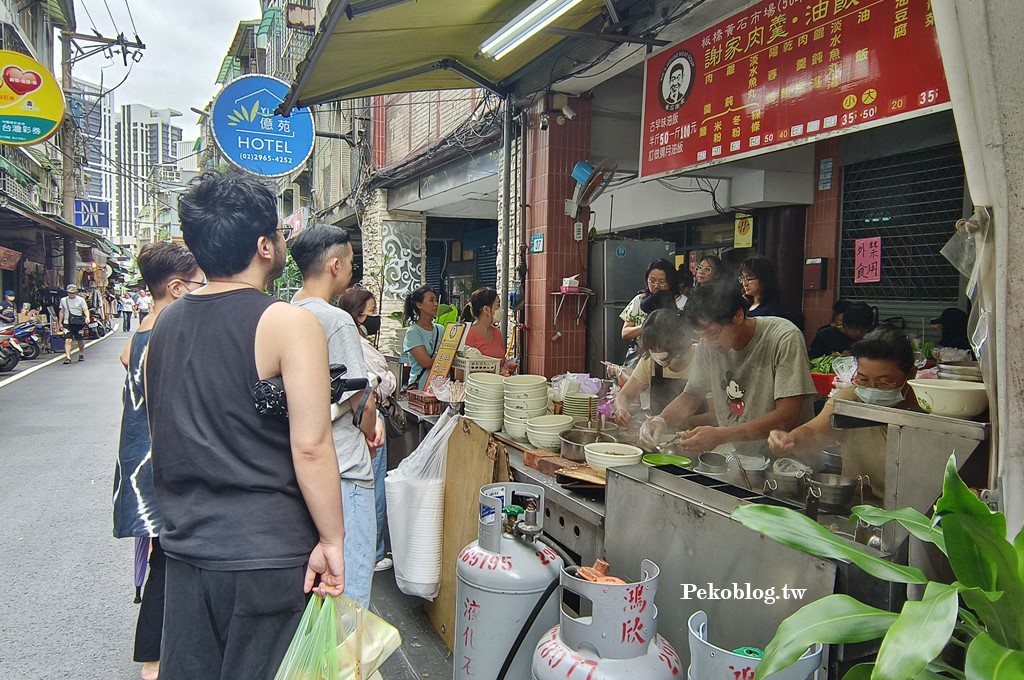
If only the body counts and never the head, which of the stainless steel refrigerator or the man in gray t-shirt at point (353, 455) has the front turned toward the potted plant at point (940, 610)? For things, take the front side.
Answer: the stainless steel refrigerator

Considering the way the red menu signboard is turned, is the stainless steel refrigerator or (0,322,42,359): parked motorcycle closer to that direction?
the parked motorcycle

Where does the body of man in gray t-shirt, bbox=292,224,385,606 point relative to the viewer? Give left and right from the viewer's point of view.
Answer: facing away from the viewer and to the right of the viewer

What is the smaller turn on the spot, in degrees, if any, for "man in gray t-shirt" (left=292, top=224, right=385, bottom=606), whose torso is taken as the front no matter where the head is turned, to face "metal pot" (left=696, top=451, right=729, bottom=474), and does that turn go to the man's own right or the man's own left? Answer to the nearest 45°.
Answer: approximately 45° to the man's own right

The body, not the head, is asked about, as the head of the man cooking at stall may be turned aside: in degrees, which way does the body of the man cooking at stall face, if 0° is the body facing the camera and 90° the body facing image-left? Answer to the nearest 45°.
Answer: approximately 45°

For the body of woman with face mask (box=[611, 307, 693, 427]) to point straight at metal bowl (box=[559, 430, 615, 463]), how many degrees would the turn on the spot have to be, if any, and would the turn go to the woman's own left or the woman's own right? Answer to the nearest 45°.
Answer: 0° — they already face it

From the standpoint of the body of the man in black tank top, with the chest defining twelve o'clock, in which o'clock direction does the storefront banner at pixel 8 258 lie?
The storefront banner is roughly at 10 o'clock from the man in black tank top.

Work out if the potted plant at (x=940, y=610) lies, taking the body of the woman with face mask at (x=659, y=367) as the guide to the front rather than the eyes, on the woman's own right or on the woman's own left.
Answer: on the woman's own left

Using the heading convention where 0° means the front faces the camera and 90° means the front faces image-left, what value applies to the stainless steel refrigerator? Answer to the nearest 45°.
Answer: approximately 0°

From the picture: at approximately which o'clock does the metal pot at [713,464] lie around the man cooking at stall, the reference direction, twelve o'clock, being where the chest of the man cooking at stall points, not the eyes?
The metal pot is roughly at 11 o'clock from the man cooking at stall.

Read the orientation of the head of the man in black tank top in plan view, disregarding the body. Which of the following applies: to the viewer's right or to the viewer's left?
to the viewer's right

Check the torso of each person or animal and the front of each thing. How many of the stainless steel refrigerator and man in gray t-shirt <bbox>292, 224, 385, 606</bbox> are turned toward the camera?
1

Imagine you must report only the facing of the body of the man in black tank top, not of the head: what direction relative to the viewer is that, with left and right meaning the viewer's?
facing away from the viewer and to the right of the viewer
